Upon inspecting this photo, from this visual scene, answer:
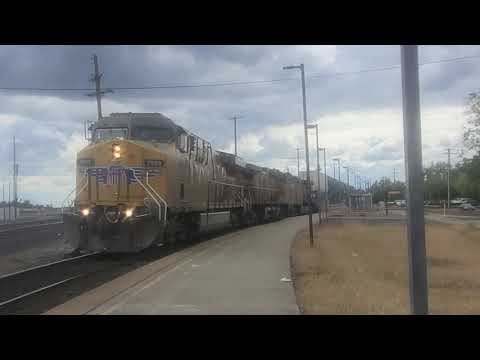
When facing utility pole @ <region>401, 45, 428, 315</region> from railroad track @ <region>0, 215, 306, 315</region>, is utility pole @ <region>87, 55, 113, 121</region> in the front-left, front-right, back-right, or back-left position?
back-left

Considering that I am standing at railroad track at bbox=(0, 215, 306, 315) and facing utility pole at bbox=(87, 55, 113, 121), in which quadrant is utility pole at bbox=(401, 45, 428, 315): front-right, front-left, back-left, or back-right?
back-right

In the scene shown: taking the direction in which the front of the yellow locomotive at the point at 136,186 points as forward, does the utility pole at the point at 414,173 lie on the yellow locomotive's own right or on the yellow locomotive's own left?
on the yellow locomotive's own left

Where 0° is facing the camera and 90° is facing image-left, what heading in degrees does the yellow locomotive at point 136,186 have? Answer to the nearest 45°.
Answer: approximately 45°

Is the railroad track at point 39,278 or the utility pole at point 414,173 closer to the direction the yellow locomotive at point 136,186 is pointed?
the railroad track

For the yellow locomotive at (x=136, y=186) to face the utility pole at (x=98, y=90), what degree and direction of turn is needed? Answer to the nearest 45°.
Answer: approximately 135° to its right

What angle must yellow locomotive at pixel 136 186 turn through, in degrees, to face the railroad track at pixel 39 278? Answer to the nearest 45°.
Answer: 0° — it already faces it
